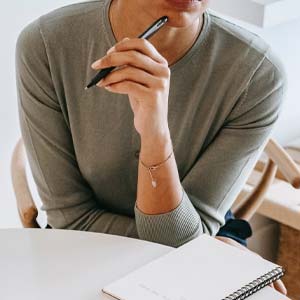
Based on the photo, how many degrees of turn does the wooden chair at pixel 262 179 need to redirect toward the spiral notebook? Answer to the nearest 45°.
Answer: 0° — it already faces it

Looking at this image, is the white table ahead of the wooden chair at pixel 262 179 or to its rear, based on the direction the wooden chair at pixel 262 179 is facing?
ahead

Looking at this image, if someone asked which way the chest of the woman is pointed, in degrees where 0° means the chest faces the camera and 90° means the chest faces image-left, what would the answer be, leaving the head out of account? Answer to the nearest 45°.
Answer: approximately 0°
